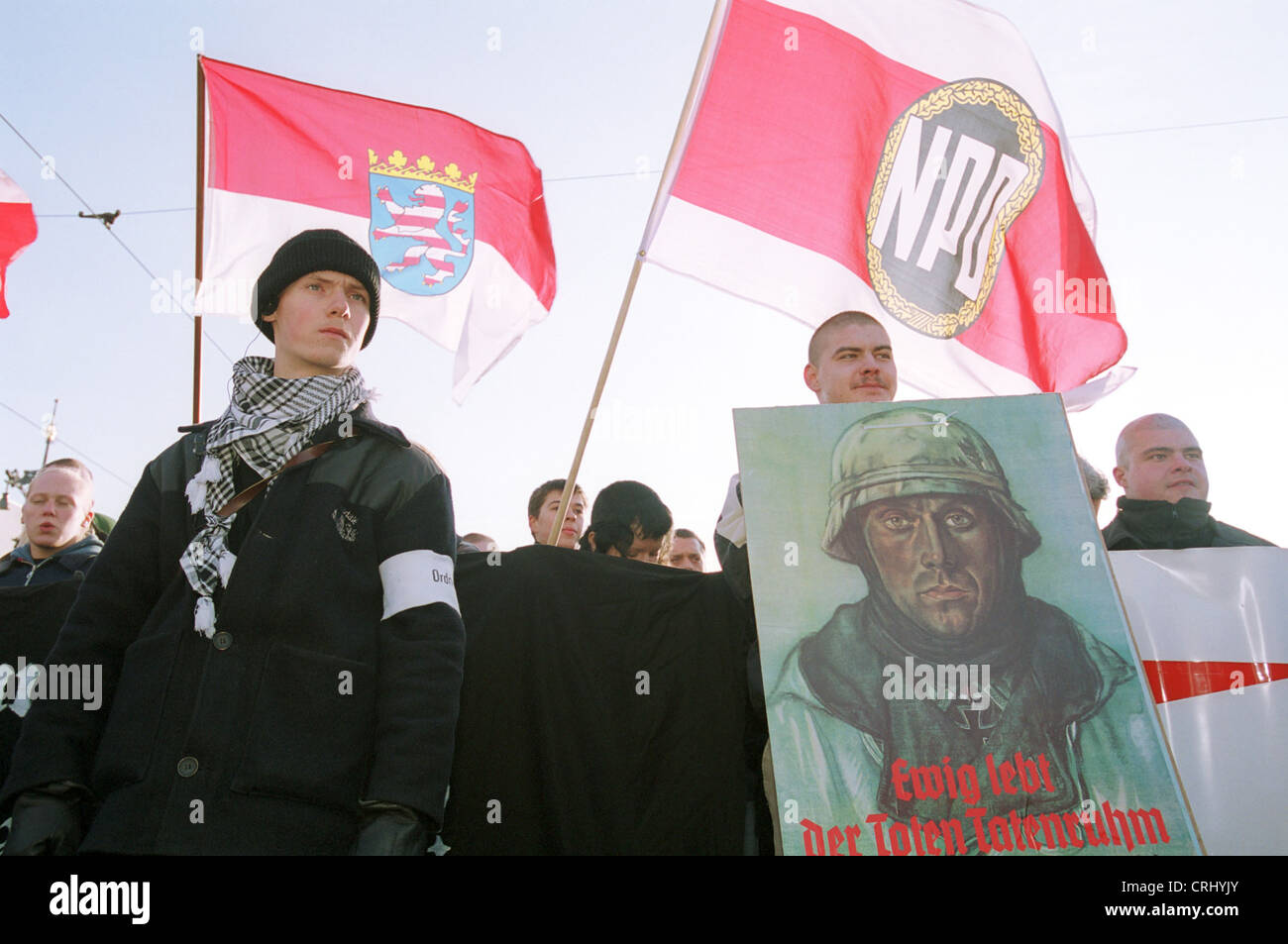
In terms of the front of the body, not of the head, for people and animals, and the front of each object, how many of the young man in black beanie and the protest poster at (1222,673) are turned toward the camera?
2

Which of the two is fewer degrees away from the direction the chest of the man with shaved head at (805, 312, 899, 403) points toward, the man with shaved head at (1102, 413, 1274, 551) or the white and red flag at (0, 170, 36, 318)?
the man with shaved head

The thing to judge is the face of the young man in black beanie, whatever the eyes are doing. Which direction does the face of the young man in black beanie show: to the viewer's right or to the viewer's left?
to the viewer's right

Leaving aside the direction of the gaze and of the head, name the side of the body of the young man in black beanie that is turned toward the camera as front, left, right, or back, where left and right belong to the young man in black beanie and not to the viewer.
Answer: front

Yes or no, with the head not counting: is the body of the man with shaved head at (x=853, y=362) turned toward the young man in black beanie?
no

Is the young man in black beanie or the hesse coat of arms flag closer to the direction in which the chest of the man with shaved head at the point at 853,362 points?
the young man in black beanie

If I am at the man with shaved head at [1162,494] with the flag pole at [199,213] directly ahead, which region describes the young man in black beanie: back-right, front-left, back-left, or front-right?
front-left

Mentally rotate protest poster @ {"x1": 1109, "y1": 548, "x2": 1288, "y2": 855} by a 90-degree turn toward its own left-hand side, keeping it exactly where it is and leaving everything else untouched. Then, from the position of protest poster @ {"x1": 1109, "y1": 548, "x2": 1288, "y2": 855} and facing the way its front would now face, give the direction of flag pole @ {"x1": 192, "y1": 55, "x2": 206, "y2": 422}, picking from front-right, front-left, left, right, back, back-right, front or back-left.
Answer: back

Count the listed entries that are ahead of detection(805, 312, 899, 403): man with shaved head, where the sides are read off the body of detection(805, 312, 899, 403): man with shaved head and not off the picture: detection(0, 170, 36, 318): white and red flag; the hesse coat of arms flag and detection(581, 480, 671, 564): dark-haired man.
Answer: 0

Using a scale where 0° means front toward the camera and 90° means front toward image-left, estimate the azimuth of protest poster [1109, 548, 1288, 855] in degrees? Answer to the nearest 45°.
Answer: approximately 0°

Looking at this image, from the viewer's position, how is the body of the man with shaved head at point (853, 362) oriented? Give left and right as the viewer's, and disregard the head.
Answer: facing the viewer and to the right of the viewer
